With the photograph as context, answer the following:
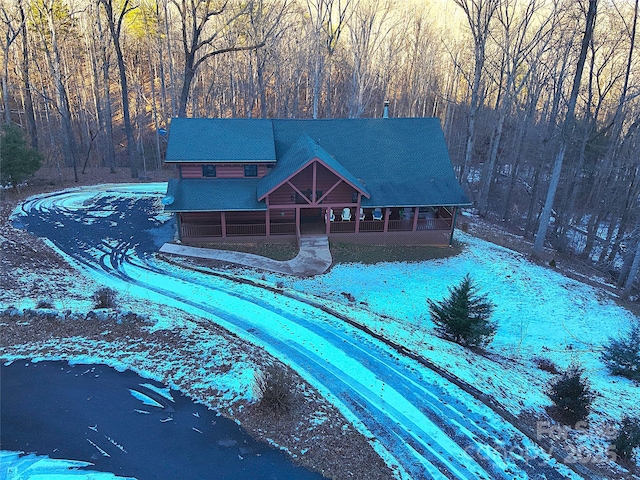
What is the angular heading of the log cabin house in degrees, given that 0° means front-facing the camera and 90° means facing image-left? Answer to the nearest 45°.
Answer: approximately 0°

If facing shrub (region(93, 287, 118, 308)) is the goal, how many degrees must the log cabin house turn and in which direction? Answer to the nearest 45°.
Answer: approximately 45° to its right

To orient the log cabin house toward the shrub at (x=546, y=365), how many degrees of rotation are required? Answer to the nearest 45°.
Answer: approximately 45° to its left

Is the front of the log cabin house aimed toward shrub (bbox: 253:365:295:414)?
yes

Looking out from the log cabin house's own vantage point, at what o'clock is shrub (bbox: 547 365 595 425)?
The shrub is roughly at 11 o'clock from the log cabin house.

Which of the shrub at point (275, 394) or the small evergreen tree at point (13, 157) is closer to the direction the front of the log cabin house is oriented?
the shrub
